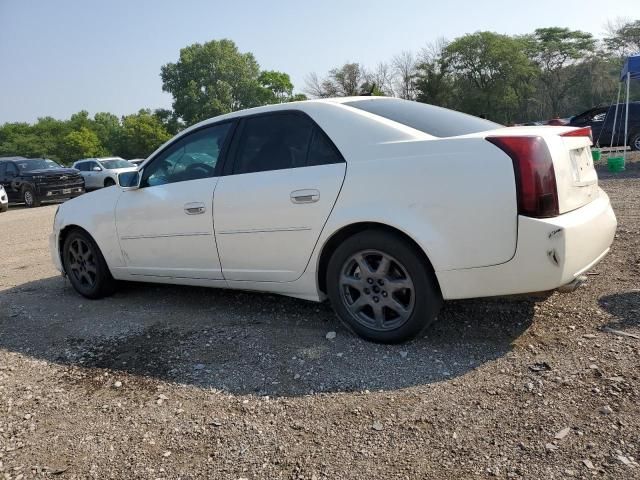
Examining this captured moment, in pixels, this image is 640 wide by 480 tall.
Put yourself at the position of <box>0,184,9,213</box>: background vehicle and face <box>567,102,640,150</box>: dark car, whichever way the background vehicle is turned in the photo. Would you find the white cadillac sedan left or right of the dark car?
right

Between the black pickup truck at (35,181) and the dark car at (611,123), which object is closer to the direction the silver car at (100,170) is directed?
the dark car

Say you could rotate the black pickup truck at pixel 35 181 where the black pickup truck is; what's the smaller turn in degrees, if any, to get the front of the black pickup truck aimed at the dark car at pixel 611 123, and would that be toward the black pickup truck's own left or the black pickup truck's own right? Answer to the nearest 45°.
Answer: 0° — it already faces it

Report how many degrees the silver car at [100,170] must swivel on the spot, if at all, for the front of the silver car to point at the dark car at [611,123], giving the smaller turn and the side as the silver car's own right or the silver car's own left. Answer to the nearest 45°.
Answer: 0° — it already faces it

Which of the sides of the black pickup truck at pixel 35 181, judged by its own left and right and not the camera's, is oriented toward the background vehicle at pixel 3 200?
right

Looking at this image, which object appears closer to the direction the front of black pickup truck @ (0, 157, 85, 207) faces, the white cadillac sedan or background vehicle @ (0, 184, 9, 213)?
the white cadillac sedan

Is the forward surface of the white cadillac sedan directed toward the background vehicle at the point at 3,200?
yes

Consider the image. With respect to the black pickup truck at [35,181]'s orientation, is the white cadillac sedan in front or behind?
in front

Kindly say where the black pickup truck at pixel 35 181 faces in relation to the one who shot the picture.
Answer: facing the viewer and to the right of the viewer

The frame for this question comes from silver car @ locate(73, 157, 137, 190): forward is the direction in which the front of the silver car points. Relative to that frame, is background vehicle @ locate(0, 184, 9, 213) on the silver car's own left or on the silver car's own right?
on the silver car's own right

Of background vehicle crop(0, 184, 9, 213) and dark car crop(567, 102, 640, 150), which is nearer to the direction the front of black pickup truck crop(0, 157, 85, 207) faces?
the dark car

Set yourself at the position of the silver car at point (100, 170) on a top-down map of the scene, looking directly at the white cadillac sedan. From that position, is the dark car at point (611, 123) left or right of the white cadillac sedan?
left

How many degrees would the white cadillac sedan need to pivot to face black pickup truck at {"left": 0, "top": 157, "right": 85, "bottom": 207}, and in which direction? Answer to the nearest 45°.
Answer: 0° — it already faces it

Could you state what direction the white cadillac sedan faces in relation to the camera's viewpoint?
facing away from the viewer and to the left of the viewer

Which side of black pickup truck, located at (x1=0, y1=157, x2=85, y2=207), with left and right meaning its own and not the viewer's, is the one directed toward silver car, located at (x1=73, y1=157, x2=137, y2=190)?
left

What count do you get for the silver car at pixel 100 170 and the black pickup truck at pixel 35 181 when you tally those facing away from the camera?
0

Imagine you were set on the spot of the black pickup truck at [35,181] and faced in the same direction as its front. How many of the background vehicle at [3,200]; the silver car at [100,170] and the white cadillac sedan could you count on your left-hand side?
1
